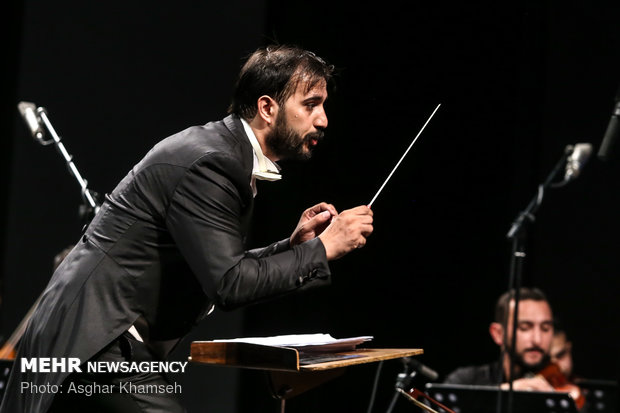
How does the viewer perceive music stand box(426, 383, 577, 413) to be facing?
facing away from the viewer

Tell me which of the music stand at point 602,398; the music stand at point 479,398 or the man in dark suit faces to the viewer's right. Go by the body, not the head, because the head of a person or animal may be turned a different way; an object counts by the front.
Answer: the man in dark suit

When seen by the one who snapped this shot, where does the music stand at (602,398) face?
facing away from the viewer

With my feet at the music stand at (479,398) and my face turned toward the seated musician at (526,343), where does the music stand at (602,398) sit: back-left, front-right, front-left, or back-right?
front-right

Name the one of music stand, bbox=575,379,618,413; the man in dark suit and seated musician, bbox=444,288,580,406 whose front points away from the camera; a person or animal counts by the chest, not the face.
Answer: the music stand

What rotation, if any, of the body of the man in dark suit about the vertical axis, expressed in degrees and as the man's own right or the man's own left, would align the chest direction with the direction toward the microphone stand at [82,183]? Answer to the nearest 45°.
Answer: approximately 90° to the man's own left

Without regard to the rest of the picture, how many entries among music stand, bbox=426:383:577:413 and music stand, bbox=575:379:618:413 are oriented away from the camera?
2

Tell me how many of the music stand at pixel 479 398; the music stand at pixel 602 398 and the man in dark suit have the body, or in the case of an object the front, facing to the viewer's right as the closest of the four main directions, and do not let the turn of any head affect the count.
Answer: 1

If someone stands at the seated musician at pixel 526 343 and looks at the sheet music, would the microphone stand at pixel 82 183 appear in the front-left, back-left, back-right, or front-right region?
front-right

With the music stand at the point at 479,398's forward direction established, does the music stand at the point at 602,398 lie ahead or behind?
ahead

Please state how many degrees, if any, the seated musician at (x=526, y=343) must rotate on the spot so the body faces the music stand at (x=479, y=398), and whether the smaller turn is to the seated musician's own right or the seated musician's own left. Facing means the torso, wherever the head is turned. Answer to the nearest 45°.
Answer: approximately 45° to the seated musician's own right

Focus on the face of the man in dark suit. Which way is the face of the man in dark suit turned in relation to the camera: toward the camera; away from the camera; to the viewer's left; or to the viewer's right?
to the viewer's right

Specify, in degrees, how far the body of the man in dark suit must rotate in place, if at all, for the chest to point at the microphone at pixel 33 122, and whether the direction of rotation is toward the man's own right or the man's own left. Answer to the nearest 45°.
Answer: approximately 135° to the man's own left

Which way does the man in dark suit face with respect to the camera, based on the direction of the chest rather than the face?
to the viewer's right
